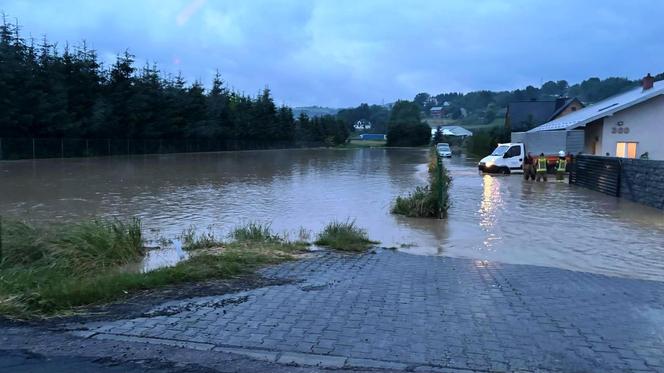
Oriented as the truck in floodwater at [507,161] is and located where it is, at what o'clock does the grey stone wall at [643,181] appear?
The grey stone wall is roughly at 10 o'clock from the truck in floodwater.

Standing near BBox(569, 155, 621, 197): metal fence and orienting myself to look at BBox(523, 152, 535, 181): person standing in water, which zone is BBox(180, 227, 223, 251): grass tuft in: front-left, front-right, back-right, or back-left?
back-left

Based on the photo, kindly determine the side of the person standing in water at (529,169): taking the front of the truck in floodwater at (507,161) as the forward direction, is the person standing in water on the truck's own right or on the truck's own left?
on the truck's own left

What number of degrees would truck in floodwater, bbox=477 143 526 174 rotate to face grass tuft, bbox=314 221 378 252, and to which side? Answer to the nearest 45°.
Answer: approximately 45° to its left

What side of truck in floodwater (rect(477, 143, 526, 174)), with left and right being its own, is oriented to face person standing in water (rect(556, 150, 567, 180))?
left

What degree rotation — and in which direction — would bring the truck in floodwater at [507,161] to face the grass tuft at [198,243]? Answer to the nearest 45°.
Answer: approximately 45° to its left

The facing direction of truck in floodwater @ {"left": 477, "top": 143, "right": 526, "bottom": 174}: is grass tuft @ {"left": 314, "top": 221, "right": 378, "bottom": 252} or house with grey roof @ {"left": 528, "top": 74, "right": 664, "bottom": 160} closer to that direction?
the grass tuft

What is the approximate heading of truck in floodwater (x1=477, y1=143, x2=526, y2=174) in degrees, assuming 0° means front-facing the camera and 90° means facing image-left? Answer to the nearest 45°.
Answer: approximately 45°

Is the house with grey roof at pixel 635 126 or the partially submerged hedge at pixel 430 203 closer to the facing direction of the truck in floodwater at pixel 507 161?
the partially submerged hedge
